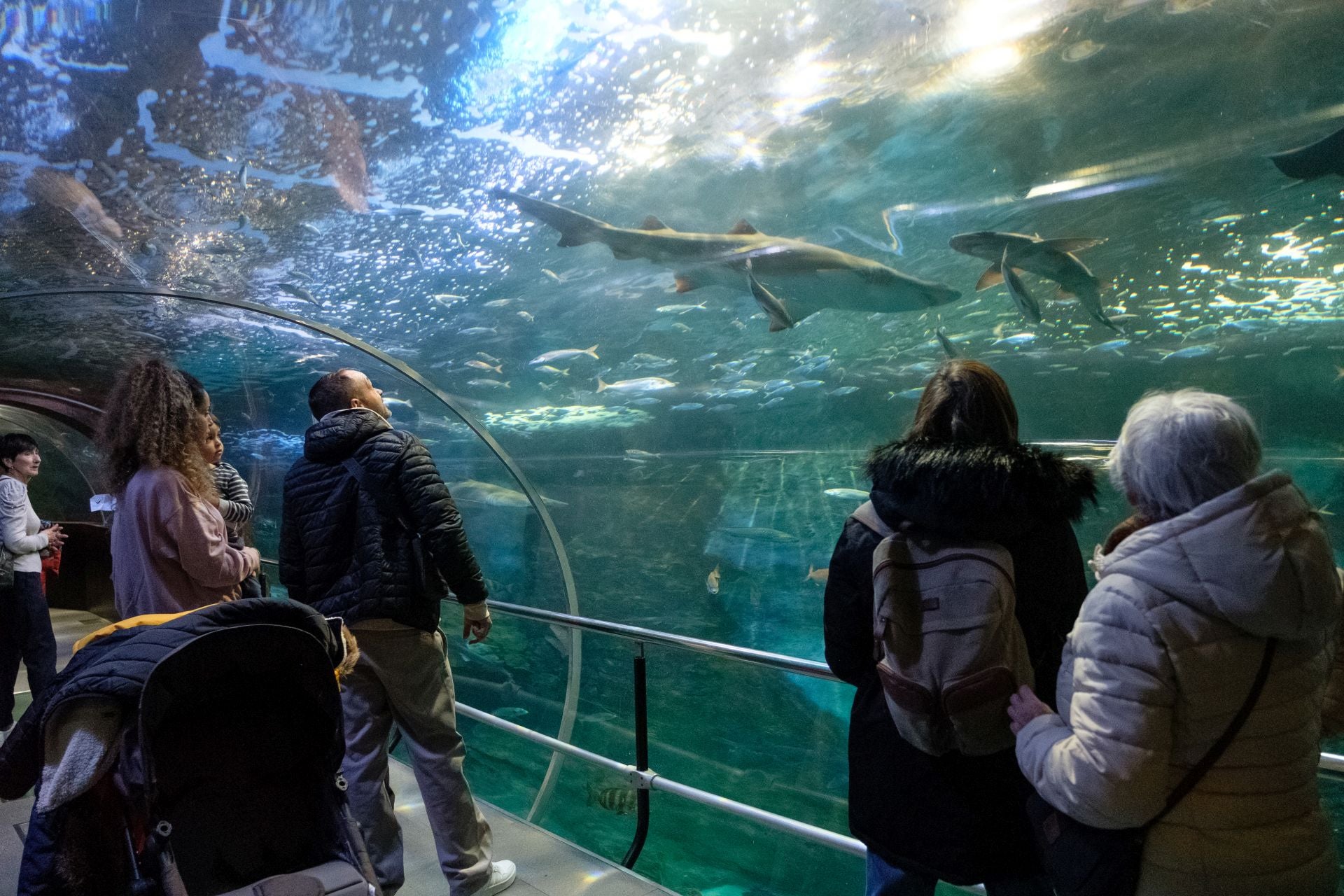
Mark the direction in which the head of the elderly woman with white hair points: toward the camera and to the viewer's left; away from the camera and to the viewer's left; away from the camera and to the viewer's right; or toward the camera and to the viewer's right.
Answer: away from the camera and to the viewer's left

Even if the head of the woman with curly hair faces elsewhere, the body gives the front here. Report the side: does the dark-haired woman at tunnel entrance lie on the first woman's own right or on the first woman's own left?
on the first woman's own left

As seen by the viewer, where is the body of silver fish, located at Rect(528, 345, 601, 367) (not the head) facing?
to the viewer's left

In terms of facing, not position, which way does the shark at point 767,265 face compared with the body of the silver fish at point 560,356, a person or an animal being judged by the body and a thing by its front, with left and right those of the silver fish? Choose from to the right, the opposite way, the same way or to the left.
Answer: the opposite way

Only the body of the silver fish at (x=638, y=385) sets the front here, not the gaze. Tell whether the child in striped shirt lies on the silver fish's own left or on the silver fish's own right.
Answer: on the silver fish's own right

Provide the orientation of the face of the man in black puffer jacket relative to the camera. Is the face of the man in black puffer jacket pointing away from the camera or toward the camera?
away from the camera

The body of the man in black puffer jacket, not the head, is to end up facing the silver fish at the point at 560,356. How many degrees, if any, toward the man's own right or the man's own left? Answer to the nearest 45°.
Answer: approximately 45° to the man's own left

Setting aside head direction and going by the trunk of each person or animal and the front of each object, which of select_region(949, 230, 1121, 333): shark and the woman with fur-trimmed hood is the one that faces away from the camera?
the woman with fur-trimmed hood

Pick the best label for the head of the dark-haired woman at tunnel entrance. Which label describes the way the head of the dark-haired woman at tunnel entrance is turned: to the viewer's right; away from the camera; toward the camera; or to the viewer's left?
to the viewer's right

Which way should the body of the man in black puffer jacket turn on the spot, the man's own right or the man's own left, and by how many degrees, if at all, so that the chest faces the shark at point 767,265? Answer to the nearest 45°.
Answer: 0° — they already face it

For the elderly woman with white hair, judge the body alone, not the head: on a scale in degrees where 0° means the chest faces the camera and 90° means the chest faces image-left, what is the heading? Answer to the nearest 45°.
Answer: approximately 135°

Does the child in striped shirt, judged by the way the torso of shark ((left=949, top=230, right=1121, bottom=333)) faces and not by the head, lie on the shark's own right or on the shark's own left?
on the shark's own left

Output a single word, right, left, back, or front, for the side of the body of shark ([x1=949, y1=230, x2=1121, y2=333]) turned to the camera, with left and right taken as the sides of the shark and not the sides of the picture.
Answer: left
